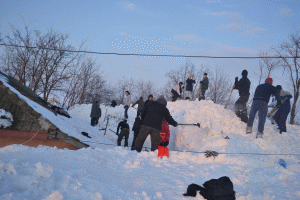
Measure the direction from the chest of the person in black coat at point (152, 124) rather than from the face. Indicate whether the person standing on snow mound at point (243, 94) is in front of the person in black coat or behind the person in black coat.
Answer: in front

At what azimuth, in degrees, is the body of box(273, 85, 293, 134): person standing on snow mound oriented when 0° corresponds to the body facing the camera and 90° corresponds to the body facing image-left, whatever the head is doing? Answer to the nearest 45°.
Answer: approximately 90°

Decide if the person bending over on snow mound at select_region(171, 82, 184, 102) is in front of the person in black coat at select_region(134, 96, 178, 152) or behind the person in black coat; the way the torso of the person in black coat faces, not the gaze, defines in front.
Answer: in front

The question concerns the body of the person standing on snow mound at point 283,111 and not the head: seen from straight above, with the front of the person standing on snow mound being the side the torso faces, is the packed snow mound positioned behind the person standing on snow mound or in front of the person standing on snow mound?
in front

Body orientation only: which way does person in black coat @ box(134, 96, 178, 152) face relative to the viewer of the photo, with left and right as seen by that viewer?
facing away from the viewer and to the right of the viewer

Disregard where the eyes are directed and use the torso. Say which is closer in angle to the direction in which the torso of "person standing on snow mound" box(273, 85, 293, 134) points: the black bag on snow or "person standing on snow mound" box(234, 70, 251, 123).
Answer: the person standing on snow mound

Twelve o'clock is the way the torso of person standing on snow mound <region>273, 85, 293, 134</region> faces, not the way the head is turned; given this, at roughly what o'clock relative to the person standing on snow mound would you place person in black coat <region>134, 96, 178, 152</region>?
The person in black coat is roughly at 10 o'clock from the person standing on snow mound.
